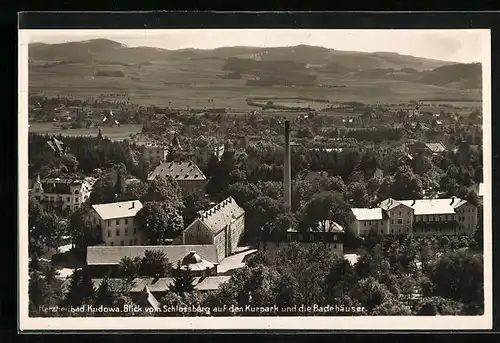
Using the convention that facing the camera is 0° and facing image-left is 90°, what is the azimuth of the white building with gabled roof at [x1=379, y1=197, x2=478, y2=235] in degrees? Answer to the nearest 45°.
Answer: approximately 0°

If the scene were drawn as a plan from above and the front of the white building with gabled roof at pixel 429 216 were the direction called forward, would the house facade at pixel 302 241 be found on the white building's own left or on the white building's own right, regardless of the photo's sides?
on the white building's own right

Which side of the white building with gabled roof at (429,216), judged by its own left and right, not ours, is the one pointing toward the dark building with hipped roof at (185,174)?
right
